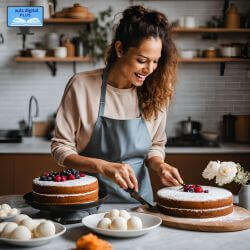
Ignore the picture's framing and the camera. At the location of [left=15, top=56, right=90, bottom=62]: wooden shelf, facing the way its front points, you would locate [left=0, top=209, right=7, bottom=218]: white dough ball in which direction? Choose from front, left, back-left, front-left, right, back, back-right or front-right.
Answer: front

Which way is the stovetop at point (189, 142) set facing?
toward the camera

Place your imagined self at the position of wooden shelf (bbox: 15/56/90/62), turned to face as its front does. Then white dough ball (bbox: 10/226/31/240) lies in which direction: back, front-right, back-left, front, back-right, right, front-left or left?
front

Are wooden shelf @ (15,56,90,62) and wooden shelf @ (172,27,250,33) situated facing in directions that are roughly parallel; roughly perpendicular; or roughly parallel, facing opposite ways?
roughly parallel

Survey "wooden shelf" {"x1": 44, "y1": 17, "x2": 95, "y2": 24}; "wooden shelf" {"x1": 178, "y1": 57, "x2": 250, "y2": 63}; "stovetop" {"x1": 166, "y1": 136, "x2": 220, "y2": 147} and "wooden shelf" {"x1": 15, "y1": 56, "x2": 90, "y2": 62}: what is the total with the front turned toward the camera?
4

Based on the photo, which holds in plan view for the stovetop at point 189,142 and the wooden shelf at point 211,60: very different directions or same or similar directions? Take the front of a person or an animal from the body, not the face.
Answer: same or similar directions

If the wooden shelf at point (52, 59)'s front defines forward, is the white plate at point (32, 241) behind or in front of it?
in front

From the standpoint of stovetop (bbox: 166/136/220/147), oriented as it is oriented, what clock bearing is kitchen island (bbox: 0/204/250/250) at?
The kitchen island is roughly at 12 o'clock from the stovetop.

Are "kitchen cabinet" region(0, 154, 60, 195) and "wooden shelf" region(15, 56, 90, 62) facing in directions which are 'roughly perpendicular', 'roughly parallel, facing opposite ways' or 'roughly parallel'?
roughly parallel

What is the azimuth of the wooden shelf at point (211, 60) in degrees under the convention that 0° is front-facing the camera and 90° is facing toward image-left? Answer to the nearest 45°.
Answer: approximately 0°

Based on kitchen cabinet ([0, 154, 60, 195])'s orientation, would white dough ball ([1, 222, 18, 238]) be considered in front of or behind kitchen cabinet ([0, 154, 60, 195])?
in front

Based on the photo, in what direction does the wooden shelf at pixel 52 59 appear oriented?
toward the camera

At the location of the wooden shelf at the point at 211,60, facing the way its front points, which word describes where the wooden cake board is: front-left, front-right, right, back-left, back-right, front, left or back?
front

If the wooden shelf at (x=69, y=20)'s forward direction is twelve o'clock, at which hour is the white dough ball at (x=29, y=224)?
The white dough ball is roughly at 12 o'clock from the wooden shelf.
